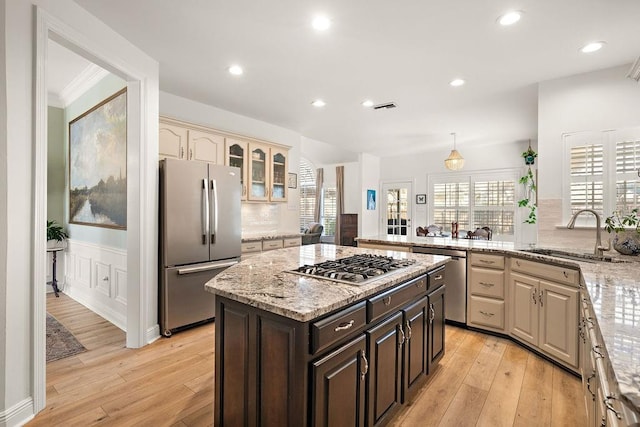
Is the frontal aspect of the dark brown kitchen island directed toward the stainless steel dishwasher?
no

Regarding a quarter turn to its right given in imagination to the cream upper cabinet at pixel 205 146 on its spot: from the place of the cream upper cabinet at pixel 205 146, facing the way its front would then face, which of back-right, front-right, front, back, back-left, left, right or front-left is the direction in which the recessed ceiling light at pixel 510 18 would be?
left

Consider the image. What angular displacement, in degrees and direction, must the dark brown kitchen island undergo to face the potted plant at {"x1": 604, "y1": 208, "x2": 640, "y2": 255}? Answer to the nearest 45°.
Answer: approximately 90° to its left

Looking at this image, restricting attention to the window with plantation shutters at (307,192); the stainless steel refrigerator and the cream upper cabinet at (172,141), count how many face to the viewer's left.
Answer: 0

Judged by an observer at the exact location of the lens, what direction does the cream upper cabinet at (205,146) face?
facing the viewer and to the right of the viewer

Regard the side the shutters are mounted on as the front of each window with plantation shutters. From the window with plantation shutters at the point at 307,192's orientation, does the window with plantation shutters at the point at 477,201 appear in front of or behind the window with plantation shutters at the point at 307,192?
in front

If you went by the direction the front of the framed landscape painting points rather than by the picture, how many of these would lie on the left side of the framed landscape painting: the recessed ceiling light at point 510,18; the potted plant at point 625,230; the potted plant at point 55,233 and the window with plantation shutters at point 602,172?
3

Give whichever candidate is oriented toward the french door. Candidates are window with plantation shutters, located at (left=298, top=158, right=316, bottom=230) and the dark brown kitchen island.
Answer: the window with plantation shutters

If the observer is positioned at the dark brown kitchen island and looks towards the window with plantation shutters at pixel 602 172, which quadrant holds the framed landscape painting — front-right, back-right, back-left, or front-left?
back-left

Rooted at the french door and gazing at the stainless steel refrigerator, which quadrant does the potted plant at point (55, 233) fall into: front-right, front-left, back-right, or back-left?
front-right

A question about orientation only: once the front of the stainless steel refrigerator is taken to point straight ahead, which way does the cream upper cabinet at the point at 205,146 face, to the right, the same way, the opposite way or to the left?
the same way

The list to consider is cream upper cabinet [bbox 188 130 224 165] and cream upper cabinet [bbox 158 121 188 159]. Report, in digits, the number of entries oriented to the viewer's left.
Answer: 0
